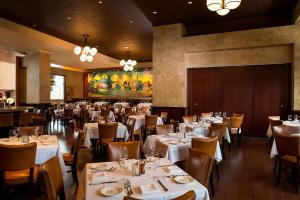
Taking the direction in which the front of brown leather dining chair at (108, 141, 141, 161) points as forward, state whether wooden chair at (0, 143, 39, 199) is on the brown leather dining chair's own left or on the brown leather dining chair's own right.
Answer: on the brown leather dining chair's own right

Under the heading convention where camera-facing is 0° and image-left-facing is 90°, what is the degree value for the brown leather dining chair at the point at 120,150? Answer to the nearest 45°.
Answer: approximately 0°

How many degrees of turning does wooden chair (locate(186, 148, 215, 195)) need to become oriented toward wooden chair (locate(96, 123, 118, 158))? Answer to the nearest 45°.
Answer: approximately 90° to its right

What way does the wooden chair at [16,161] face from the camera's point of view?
away from the camera

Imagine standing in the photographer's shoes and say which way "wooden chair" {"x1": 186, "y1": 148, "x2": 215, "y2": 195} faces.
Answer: facing the viewer and to the left of the viewer

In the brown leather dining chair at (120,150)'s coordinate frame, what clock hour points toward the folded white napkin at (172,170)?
The folded white napkin is roughly at 11 o'clock from the brown leather dining chair.

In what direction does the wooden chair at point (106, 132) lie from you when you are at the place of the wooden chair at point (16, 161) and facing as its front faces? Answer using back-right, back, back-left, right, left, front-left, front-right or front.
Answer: front-right

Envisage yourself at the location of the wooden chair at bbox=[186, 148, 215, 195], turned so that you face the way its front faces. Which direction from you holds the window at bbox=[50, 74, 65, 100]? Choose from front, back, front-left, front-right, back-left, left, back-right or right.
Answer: right

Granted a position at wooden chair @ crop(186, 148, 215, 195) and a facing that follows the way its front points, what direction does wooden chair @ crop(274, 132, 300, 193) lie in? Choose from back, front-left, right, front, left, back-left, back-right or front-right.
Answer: back

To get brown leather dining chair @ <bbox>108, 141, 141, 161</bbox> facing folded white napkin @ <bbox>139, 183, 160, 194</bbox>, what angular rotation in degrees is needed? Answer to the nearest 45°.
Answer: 0° — it already faces it

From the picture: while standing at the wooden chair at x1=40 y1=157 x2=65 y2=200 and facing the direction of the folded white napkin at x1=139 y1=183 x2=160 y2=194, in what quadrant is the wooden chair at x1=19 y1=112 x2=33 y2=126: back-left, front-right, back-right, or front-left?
back-left

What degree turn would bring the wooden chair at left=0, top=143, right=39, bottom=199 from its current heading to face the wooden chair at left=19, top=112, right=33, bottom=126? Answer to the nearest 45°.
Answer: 0° — it already faces it

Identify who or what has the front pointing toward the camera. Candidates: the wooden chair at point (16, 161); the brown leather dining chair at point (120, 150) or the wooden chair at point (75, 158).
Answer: the brown leather dining chair at point (120, 150)
